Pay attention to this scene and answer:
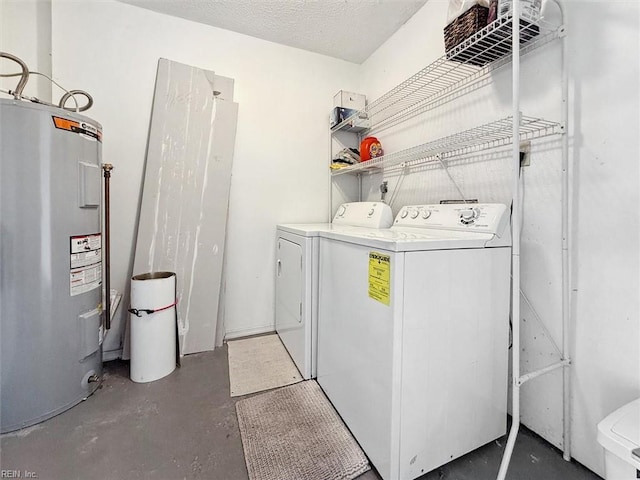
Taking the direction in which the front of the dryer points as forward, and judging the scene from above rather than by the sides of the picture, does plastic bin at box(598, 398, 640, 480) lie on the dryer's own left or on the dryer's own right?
on the dryer's own left

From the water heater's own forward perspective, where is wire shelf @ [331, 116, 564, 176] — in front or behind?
in front

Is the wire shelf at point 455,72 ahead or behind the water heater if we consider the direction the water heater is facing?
ahead

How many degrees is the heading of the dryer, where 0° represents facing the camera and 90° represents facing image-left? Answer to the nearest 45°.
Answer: approximately 45°

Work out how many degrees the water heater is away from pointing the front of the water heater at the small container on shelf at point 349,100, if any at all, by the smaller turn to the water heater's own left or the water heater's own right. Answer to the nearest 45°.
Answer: approximately 45° to the water heater's own left

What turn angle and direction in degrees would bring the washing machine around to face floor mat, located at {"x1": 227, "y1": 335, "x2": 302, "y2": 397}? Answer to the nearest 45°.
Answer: approximately 90° to its right

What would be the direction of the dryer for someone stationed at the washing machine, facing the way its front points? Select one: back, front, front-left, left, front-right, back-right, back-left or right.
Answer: right

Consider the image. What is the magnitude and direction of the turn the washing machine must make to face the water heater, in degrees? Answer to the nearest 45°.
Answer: approximately 45° to its right
